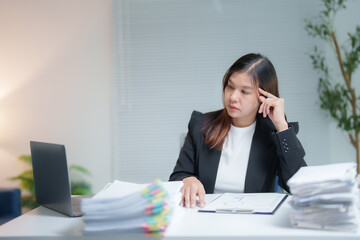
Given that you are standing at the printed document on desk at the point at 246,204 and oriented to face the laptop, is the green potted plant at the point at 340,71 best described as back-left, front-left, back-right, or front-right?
back-right

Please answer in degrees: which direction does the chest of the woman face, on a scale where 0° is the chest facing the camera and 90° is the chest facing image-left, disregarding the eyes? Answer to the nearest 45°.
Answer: approximately 0°

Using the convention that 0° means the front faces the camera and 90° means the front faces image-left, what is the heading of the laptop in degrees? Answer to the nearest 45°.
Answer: approximately 225°

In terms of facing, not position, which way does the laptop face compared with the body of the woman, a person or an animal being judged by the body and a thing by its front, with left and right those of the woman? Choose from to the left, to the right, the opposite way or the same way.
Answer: the opposite way

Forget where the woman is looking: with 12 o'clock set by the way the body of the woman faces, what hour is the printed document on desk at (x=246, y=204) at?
The printed document on desk is roughly at 12 o'clock from the woman.

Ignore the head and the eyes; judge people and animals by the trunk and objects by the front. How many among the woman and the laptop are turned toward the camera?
1

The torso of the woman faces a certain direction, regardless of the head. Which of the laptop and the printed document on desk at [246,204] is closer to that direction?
the printed document on desk

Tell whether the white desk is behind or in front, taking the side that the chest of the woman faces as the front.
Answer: in front

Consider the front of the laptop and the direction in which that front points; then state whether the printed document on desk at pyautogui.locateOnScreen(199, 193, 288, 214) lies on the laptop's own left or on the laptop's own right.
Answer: on the laptop's own right

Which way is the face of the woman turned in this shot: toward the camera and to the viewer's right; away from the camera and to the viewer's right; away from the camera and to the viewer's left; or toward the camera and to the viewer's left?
toward the camera and to the viewer's left

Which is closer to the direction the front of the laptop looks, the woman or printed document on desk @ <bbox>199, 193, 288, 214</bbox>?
the woman

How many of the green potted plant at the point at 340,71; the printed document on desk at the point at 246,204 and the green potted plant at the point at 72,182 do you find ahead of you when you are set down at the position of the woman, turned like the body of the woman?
1
